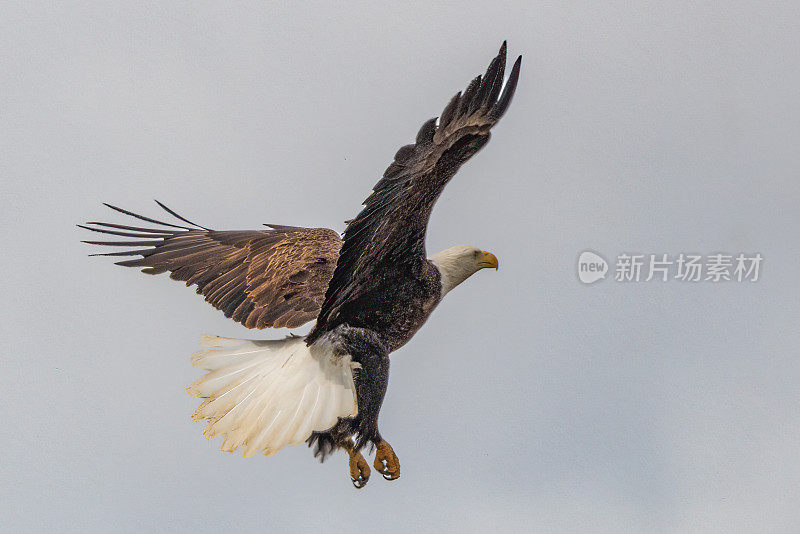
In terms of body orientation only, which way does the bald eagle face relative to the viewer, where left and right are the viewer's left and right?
facing away from the viewer and to the right of the viewer
